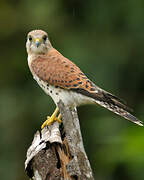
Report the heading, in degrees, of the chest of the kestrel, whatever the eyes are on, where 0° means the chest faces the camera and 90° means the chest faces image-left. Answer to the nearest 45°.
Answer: approximately 90°
